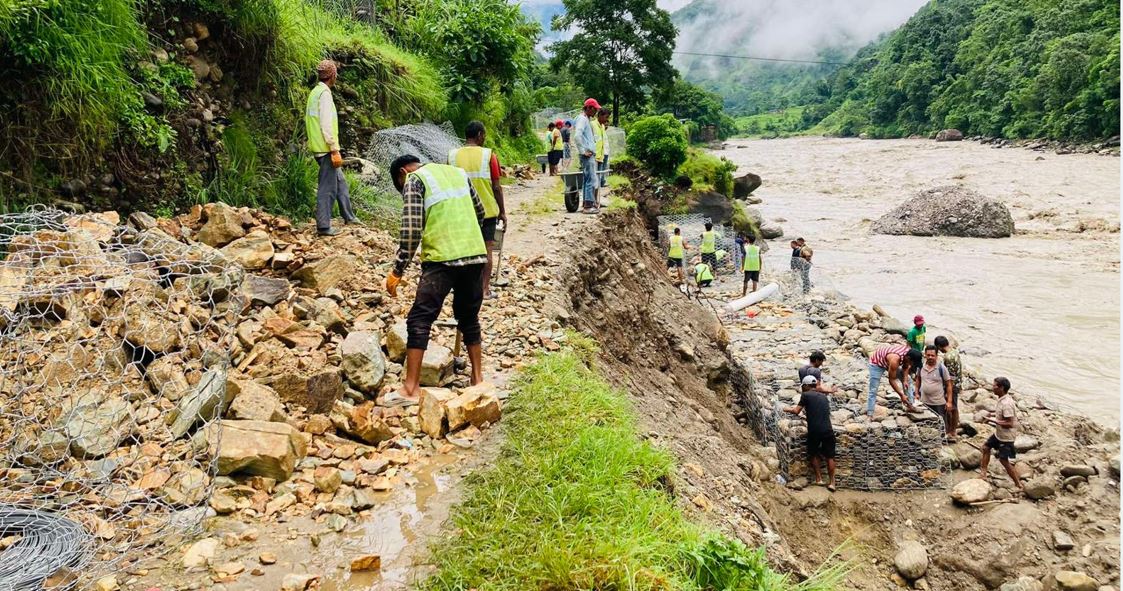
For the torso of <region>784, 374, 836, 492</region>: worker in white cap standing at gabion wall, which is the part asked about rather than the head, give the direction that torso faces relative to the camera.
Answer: away from the camera

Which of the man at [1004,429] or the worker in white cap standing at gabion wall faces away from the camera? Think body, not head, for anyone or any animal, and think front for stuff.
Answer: the worker in white cap standing at gabion wall

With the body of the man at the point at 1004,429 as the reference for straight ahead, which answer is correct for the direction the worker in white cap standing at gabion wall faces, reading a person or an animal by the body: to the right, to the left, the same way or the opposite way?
to the right

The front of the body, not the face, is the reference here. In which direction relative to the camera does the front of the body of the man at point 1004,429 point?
to the viewer's left
